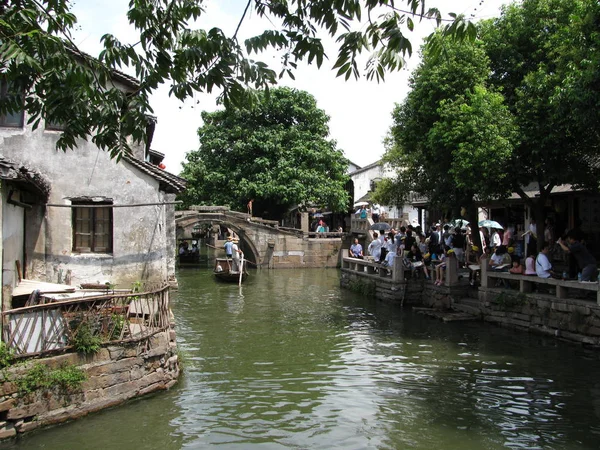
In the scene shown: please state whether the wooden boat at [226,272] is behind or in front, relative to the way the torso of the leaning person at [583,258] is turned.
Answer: in front

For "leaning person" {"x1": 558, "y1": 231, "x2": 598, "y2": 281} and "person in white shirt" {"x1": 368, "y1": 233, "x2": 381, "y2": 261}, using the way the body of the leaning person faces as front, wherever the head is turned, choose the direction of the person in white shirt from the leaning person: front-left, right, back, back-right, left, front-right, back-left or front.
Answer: front-right

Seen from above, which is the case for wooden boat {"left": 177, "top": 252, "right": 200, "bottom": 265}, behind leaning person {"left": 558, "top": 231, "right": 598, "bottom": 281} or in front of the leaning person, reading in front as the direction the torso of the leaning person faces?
in front

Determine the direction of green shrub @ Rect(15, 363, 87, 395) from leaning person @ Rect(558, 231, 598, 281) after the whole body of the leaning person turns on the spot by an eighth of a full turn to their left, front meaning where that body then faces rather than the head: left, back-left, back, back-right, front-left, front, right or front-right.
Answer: front

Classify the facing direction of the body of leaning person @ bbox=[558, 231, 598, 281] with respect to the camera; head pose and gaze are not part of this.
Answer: to the viewer's left

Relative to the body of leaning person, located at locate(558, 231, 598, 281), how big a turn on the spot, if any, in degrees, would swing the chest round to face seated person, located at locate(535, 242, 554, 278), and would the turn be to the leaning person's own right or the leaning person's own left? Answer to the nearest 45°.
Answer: approximately 45° to the leaning person's own right

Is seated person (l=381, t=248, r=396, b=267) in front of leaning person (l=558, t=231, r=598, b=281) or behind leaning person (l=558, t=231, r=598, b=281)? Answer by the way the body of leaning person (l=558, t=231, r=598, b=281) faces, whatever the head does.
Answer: in front

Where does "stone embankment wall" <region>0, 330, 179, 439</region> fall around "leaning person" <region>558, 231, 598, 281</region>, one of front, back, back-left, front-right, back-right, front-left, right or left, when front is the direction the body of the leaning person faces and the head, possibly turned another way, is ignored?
front-left
